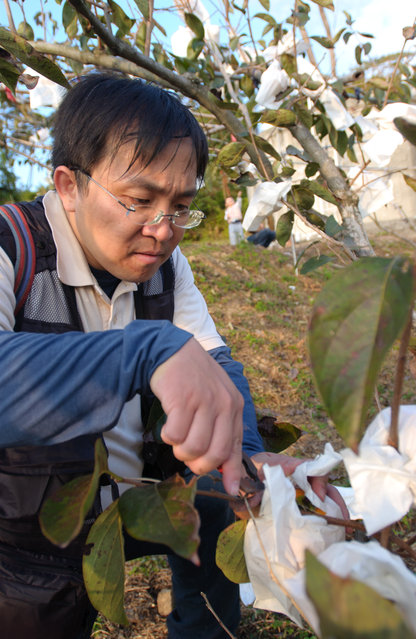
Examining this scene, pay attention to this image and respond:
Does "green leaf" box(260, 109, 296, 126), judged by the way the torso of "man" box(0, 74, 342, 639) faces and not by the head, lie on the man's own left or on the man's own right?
on the man's own left

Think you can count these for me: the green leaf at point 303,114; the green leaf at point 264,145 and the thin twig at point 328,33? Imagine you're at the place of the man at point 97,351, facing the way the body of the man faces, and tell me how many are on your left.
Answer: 3

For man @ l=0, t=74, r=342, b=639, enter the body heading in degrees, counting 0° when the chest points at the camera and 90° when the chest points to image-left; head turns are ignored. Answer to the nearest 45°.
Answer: approximately 315°

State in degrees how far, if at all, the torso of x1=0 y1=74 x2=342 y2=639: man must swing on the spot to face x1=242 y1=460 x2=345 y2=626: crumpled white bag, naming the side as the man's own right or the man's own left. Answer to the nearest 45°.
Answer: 0° — they already face it

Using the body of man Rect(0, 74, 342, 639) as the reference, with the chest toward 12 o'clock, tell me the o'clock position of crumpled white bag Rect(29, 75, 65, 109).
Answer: The crumpled white bag is roughly at 7 o'clock from the man.

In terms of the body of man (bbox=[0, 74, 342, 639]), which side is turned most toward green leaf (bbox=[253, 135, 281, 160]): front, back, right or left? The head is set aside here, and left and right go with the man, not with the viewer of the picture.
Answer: left

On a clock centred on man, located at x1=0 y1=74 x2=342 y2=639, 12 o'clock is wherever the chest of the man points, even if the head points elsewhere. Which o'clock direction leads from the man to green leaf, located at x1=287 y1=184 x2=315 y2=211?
The green leaf is roughly at 8 o'clock from the man.

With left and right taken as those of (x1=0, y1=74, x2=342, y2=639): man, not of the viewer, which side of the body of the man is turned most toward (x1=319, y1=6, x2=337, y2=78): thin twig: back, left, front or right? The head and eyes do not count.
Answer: left
